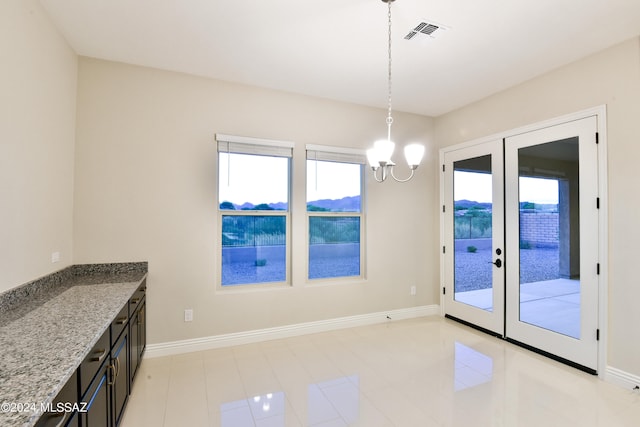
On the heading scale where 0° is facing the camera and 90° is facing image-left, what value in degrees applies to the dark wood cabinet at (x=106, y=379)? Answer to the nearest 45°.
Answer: approximately 270°

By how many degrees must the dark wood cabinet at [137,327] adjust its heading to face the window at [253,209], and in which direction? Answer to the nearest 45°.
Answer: approximately 45° to its left

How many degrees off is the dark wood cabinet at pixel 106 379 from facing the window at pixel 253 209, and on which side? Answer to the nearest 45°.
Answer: approximately 45° to its left

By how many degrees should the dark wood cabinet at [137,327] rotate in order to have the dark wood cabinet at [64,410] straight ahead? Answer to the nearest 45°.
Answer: approximately 90° to its right

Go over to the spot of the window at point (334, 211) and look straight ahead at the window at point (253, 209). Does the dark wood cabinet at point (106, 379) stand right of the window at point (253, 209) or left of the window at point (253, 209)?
left

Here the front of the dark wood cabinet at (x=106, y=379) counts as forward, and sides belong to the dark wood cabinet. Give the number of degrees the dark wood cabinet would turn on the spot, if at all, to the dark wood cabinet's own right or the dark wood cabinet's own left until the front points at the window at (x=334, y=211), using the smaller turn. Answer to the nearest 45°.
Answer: approximately 45° to the dark wood cabinet's own left

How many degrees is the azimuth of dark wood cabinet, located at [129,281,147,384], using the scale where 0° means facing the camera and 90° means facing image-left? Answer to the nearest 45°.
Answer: approximately 270°
